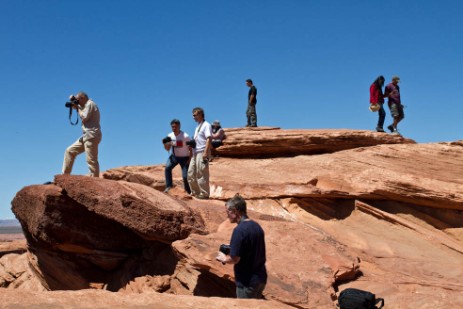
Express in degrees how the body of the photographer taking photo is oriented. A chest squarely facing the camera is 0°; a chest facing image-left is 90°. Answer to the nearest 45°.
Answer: approximately 90°

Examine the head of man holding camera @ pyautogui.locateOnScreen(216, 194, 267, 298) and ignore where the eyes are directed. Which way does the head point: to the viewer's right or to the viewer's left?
to the viewer's left

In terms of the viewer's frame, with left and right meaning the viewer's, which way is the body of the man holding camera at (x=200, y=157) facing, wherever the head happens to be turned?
facing the viewer and to the left of the viewer

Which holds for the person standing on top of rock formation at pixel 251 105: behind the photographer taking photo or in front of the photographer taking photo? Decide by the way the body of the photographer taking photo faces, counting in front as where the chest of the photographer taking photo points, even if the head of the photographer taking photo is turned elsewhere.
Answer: behind

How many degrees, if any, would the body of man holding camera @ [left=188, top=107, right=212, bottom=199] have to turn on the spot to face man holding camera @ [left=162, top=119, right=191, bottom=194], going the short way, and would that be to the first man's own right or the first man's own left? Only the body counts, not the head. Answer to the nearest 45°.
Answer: approximately 90° to the first man's own right

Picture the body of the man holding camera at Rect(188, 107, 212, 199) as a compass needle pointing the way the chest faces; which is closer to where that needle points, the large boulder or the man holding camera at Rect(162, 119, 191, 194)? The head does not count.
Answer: the large boulder

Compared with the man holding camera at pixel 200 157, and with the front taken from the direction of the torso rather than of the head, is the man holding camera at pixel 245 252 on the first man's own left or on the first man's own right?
on the first man's own left

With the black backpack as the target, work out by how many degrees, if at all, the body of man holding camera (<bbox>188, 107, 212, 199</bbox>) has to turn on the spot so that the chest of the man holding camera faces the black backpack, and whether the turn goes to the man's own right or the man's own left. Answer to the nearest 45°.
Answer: approximately 45° to the man's own left

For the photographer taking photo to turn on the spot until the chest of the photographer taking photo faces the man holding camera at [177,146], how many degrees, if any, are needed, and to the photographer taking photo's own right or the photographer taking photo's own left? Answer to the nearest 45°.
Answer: approximately 180°
